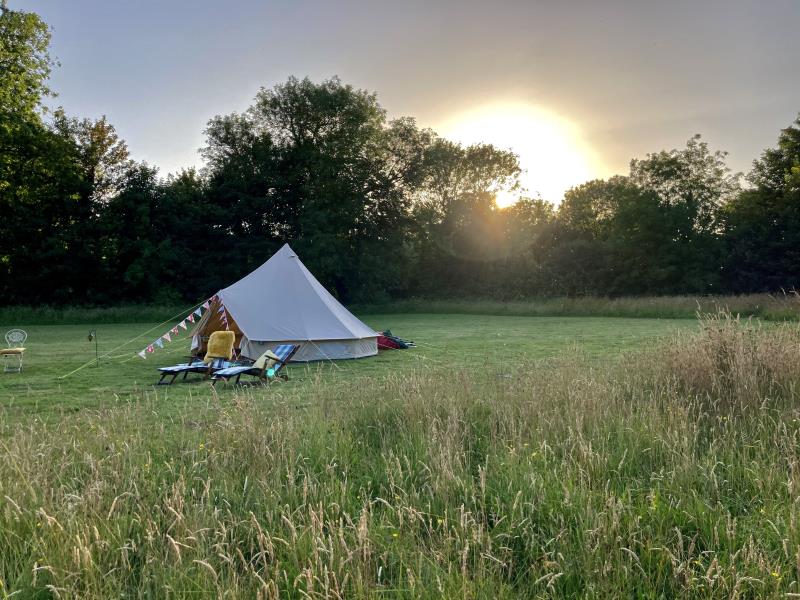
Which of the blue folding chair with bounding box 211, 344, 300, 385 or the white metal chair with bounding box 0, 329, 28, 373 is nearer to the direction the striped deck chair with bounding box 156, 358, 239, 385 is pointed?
the white metal chair

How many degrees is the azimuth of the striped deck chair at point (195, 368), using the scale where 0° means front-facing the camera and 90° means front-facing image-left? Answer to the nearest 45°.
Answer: approximately 90°

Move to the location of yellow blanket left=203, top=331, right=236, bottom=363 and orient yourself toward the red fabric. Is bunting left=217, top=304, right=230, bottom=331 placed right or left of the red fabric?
left

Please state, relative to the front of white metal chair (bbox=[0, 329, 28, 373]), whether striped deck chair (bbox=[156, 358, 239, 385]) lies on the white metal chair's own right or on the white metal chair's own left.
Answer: on the white metal chair's own left

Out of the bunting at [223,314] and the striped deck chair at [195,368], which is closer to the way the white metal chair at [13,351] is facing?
the striped deck chair

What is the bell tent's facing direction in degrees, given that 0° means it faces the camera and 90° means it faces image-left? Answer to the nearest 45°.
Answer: approximately 45°

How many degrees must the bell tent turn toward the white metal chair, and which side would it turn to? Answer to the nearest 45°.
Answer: approximately 45° to its right
